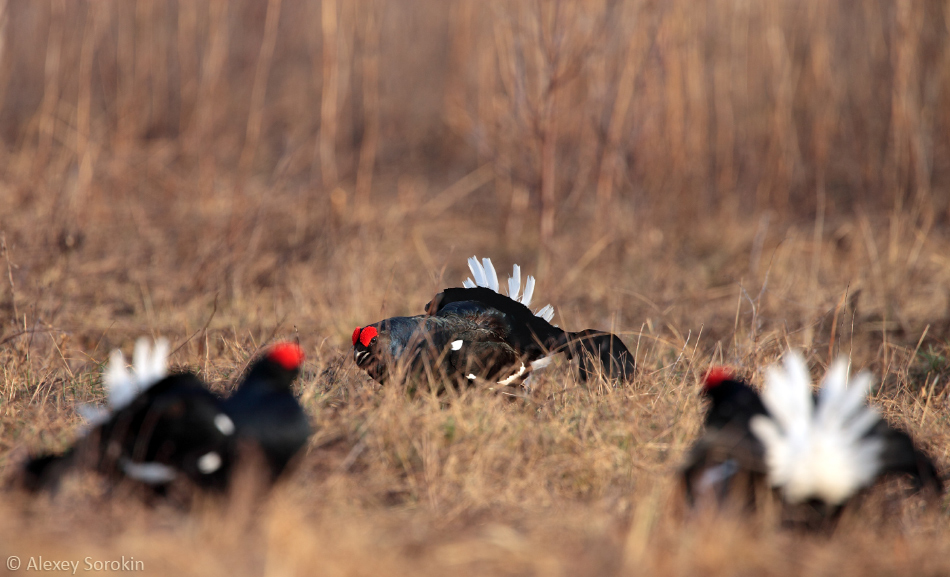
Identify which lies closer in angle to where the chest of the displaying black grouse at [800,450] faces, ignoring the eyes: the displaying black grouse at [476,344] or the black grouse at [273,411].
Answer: the displaying black grouse

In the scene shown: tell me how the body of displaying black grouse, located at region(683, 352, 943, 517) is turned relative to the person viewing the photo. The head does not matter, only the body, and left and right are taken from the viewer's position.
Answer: facing away from the viewer and to the left of the viewer

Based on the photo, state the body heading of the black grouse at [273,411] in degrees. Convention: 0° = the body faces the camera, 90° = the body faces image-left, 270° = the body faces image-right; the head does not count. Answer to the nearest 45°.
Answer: approximately 270°

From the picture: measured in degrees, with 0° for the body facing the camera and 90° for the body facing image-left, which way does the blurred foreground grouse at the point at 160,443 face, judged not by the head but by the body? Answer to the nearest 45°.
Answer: approximately 270°

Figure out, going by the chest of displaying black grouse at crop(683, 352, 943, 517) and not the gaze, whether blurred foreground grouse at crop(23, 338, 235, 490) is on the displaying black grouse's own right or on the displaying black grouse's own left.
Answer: on the displaying black grouse's own left

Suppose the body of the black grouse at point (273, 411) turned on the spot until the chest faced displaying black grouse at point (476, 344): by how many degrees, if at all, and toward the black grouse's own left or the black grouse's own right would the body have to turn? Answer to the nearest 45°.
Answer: approximately 45° to the black grouse's own left

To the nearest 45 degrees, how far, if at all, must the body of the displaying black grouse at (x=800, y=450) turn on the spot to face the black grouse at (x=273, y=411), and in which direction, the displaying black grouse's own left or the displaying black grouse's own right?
approximately 45° to the displaying black grouse's own left

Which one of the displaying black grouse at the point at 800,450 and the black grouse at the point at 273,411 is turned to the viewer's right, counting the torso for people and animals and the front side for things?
the black grouse

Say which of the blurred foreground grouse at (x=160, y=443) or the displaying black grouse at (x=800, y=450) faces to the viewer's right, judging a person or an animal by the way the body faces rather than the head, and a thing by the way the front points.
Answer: the blurred foreground grouse
